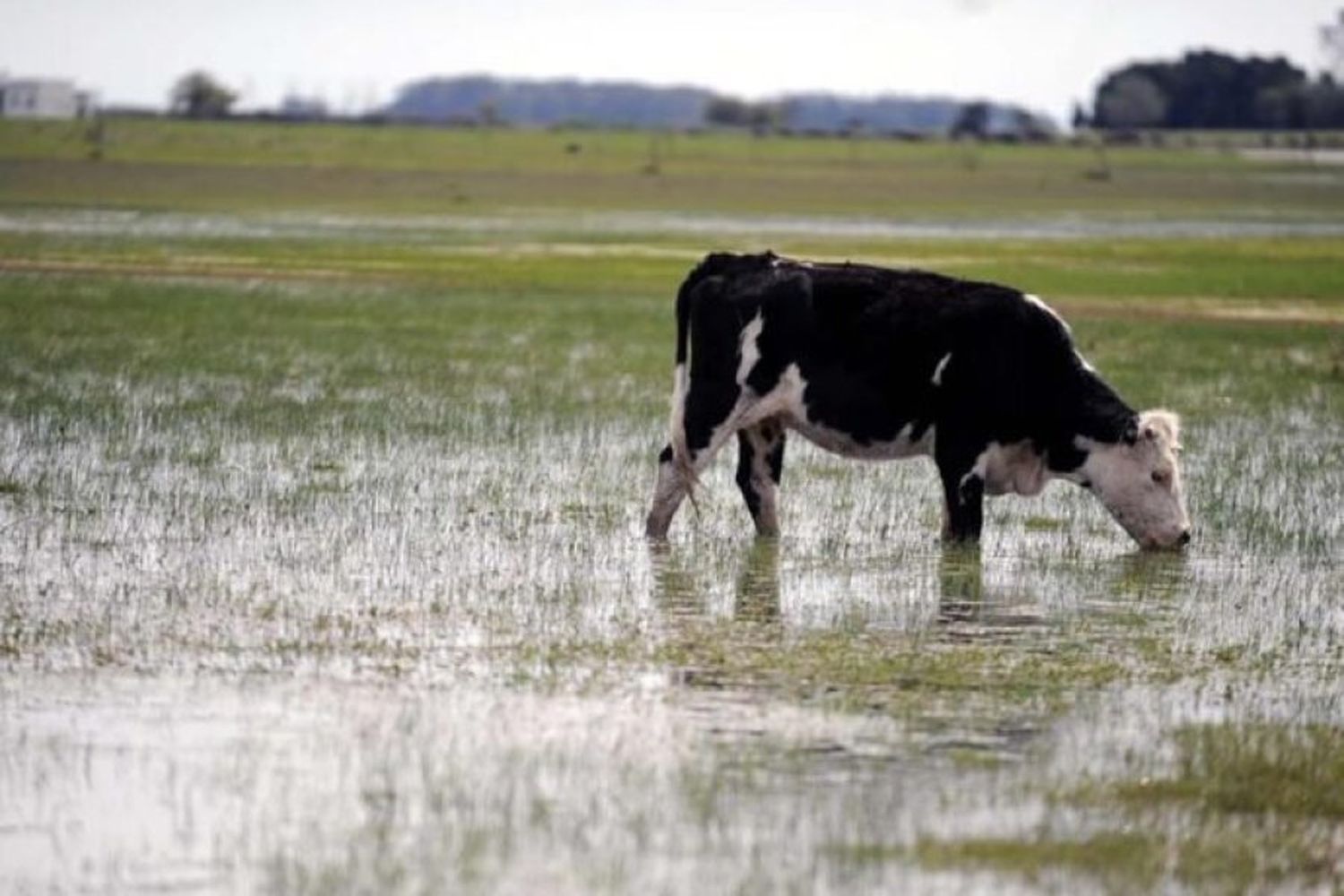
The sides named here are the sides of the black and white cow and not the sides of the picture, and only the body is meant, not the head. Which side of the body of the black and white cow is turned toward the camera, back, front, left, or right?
right
